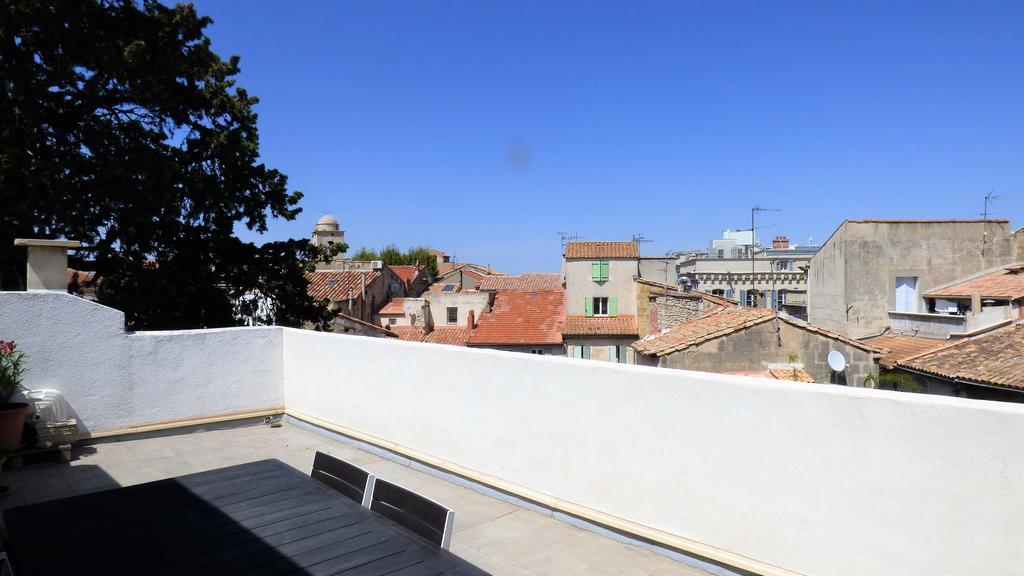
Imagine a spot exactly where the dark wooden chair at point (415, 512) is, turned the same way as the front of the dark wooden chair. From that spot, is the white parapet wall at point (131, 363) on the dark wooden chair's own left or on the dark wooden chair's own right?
on the dark wooden chair's own right

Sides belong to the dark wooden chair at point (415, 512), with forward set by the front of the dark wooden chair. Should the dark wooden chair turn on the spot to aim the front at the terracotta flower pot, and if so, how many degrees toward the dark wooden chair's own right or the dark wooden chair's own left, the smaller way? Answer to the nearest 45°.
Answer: approximately 90° to the dark wooden chair's own right

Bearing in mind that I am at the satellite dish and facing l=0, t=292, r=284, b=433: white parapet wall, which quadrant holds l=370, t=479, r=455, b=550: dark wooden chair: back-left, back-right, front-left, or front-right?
front-left

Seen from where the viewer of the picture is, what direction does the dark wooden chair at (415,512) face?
facing the viewer and to the left of the viewer

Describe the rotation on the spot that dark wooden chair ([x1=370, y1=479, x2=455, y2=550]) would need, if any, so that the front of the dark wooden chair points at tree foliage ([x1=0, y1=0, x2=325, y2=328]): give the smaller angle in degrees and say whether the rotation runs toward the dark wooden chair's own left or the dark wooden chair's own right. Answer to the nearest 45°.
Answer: approximately 90° to the dark wooden chair's own right

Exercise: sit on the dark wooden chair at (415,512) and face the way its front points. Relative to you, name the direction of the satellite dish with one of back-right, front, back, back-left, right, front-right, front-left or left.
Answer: back

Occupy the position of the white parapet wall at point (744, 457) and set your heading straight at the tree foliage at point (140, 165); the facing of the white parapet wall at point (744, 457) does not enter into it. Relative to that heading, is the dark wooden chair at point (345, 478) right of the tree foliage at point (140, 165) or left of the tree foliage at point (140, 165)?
left

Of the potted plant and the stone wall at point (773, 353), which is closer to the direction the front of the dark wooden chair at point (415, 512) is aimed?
the potted plant

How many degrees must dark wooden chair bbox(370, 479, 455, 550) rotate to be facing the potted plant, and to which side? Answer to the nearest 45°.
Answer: approximately 90° to its right

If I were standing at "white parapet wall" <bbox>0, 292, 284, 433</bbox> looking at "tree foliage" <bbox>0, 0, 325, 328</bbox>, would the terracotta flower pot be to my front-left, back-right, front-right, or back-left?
back-left

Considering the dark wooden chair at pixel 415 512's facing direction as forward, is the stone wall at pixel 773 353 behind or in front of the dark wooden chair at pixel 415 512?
behind
